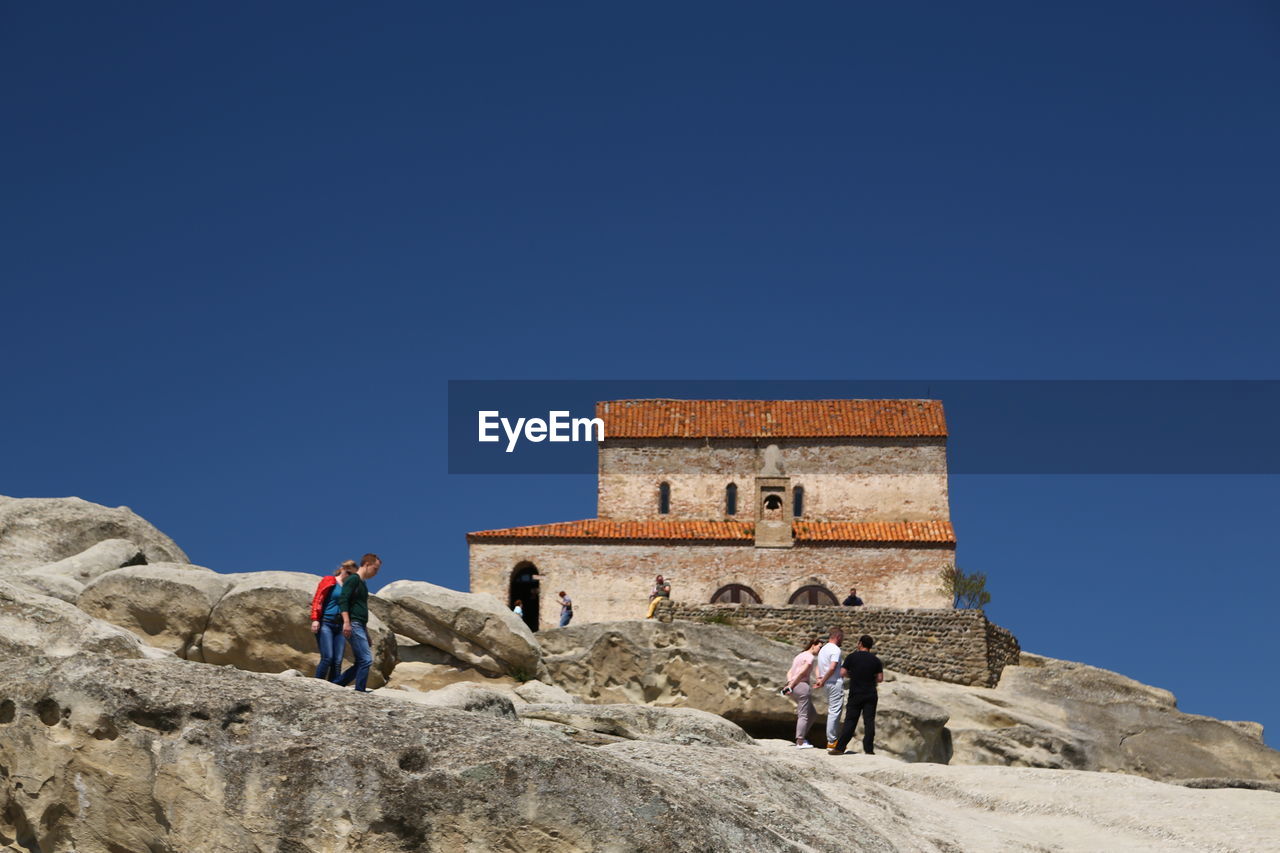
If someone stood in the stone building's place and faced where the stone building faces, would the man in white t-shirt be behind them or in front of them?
in front

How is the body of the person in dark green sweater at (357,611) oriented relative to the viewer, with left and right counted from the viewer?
facing to the right of the viewer

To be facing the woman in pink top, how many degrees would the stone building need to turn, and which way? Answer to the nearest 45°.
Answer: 0° — it already faces them

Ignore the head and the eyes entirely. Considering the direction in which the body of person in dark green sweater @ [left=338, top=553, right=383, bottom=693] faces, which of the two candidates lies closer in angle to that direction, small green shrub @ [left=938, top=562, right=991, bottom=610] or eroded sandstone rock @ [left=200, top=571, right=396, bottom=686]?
the small green shrub

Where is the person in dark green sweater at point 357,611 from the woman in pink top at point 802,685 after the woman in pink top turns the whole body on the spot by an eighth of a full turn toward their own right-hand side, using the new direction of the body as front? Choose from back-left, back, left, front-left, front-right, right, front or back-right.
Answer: right

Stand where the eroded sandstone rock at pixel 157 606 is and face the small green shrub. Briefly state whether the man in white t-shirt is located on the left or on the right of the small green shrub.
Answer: right

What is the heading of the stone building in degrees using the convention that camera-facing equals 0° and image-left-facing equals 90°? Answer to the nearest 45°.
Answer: approximately 0°

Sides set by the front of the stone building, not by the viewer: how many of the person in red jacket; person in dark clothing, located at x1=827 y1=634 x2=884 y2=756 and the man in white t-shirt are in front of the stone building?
3
